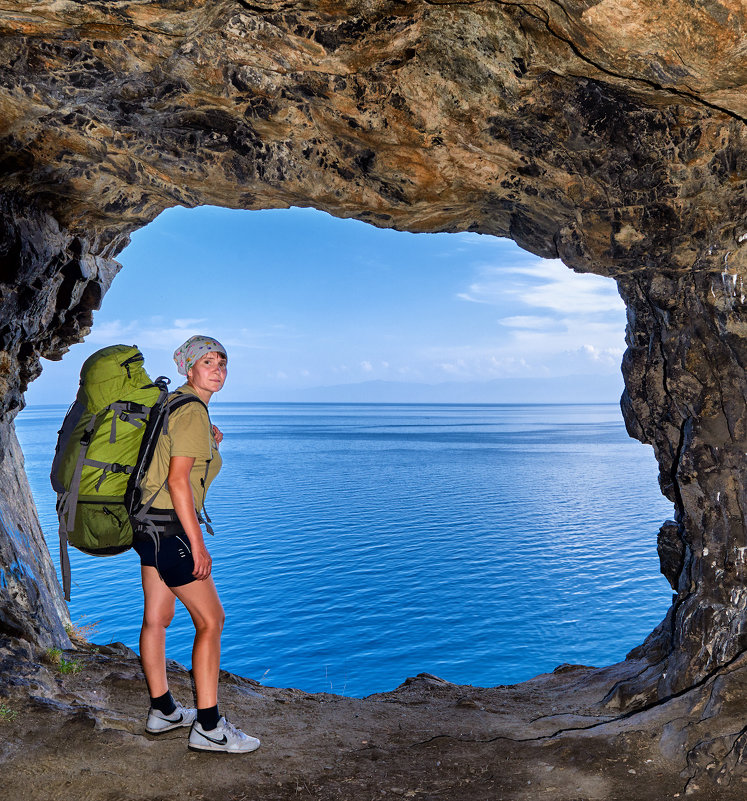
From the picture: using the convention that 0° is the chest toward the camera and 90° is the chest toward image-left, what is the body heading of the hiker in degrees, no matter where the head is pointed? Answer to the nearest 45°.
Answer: approximately 270°
